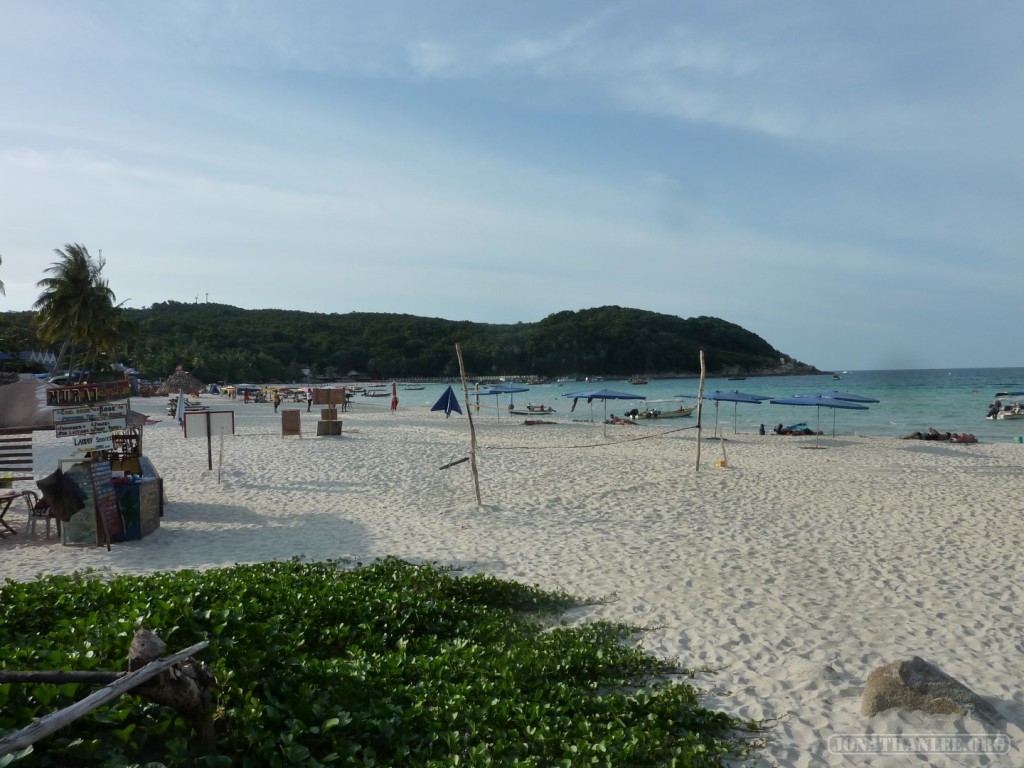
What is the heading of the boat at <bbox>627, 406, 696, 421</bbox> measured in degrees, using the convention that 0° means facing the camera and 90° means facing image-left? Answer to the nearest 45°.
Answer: approximately 270°

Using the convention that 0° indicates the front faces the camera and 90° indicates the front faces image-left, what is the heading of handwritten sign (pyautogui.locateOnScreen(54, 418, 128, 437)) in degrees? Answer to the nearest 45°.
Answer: approximately 0°

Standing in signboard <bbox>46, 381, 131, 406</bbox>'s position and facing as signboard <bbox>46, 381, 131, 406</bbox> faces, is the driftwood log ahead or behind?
ahead

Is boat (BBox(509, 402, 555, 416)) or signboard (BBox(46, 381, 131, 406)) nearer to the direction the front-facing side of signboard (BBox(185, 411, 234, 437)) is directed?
the signboard

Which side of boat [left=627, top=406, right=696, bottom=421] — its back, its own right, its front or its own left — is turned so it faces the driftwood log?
right

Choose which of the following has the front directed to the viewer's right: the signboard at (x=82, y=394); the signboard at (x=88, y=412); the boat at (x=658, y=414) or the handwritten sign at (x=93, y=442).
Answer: the boat

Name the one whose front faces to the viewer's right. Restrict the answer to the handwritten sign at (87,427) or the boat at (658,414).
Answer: the boat
